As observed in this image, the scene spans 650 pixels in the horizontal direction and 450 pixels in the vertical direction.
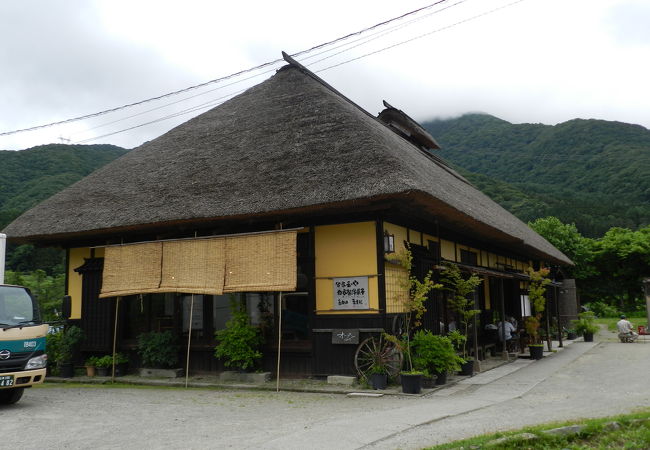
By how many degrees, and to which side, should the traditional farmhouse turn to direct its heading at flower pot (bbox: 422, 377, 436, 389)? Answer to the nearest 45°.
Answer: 0° — it already faces it

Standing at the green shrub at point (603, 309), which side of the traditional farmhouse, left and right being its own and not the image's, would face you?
left

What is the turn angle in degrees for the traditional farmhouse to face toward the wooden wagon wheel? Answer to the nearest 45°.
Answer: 0° — it already faces it

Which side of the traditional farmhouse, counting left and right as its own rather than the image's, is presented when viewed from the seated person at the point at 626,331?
left

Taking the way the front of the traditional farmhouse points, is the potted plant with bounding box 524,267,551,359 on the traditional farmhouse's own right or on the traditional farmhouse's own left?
on the traditional farmhouse's own left

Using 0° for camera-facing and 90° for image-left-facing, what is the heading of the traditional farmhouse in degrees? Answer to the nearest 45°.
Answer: approximately 315°

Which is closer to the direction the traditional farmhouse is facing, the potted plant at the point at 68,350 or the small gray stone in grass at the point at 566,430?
the small gray stone in grass

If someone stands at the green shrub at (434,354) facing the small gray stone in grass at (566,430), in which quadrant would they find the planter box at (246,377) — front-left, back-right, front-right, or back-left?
back-right

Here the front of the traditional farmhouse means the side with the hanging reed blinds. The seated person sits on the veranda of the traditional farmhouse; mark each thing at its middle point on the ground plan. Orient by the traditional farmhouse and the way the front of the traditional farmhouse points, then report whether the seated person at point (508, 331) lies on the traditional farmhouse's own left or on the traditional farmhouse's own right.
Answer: on the traditional farmhouse's own left

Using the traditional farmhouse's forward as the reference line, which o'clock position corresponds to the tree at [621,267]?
The tree is roughly at 9 o'clock from the traditional farmhouse.

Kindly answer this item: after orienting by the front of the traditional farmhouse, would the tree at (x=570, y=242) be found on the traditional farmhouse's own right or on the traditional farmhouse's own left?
on the traditional farmhouse's own left

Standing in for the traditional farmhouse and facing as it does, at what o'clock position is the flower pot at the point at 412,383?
The flower pot is roughly at 12 o'clock from the traditional farmhouse.
